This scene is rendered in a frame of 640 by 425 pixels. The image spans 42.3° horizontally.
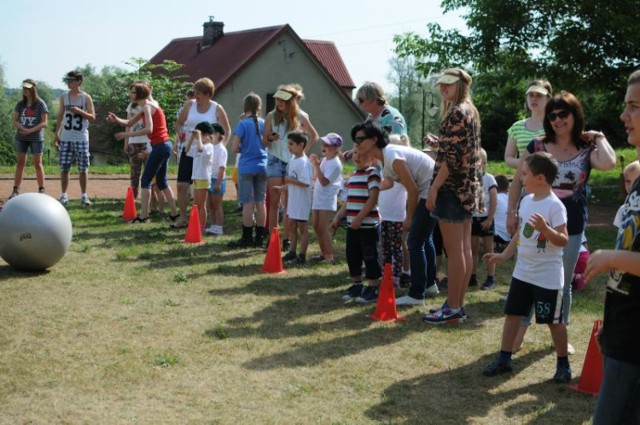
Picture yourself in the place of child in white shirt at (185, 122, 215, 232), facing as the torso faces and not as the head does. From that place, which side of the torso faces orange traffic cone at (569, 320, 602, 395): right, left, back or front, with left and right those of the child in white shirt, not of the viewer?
left

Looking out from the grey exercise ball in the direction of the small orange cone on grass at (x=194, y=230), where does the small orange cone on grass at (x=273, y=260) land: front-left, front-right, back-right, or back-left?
front-right

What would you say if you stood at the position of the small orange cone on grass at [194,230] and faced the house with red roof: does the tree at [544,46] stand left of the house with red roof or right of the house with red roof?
right

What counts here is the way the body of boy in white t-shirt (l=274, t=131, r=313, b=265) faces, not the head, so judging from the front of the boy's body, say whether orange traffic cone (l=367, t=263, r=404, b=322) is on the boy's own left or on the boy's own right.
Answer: on the boy's own left

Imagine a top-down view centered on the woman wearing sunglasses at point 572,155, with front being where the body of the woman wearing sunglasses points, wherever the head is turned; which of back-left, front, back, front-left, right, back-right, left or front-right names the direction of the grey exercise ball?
right

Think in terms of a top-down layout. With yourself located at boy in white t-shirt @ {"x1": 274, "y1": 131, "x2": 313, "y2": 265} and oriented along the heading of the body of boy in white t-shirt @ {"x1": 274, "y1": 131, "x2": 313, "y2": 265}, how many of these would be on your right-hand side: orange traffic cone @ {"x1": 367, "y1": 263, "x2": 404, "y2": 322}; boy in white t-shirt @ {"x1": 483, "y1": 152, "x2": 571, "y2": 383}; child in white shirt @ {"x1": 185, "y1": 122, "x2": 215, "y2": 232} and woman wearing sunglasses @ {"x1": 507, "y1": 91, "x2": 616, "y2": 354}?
1

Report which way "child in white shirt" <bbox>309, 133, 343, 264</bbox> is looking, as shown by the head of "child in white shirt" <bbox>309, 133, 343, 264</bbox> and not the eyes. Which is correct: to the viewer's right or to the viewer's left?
to the viewer's left

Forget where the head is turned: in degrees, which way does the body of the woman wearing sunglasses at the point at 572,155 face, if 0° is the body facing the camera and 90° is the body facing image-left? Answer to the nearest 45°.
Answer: approximately 0°

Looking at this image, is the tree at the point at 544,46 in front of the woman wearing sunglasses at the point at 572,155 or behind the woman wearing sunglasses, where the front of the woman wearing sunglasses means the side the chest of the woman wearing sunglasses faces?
behind

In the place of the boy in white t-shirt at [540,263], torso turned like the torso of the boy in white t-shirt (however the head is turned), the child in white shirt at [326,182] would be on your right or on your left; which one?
on your right

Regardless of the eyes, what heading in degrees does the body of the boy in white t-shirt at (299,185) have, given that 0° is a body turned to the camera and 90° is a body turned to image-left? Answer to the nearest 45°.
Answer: approximately 45°

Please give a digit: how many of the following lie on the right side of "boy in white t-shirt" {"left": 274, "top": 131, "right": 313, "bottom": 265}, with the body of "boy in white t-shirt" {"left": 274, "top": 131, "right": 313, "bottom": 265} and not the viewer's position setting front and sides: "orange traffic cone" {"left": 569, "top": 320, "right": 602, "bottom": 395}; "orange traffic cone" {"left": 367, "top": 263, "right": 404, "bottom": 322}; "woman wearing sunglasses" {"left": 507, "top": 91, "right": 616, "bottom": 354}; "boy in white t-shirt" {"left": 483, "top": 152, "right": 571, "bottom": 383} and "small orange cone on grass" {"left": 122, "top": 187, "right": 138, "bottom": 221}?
1
